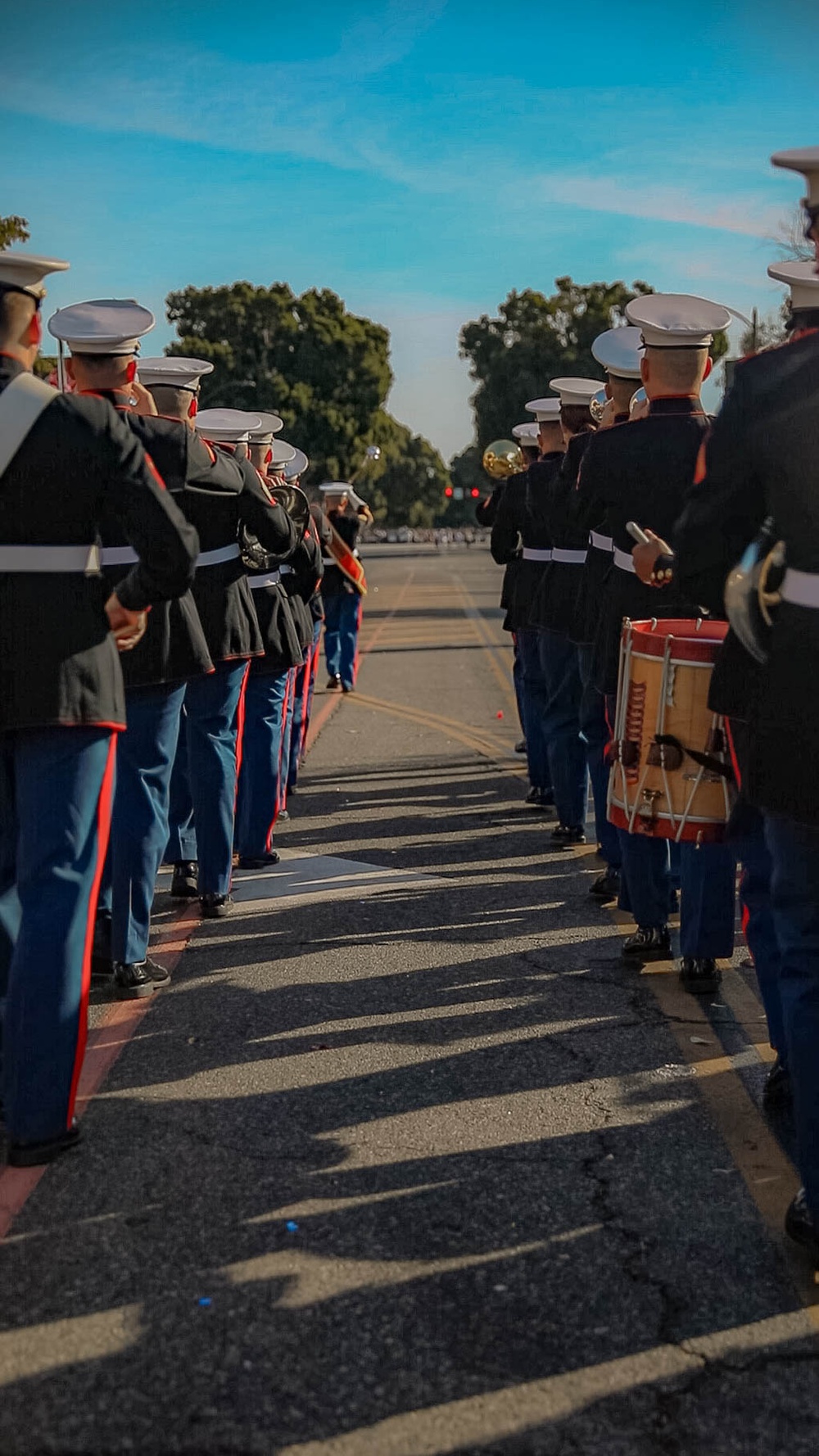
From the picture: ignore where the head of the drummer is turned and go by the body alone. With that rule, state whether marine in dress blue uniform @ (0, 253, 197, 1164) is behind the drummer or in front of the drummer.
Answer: behind

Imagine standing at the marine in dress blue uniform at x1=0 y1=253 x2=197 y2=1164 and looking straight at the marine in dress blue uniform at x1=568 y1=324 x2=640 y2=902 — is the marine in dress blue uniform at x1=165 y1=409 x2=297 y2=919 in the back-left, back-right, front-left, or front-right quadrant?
front-left

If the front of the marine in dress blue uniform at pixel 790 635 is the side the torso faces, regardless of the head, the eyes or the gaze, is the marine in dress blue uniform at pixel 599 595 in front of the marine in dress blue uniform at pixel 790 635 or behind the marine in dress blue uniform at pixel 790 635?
in front

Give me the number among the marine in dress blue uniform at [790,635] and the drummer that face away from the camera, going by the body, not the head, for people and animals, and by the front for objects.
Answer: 2

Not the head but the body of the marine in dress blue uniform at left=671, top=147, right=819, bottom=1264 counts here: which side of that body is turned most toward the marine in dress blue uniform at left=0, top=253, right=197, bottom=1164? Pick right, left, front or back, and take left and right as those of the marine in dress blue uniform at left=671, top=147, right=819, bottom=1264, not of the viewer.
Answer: left

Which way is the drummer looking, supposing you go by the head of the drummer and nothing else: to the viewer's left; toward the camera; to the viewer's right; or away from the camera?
away from the camera

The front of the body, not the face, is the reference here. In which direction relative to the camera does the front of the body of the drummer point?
away from the camera

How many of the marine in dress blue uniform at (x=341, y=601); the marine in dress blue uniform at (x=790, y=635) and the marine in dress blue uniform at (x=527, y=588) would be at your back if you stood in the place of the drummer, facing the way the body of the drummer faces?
1

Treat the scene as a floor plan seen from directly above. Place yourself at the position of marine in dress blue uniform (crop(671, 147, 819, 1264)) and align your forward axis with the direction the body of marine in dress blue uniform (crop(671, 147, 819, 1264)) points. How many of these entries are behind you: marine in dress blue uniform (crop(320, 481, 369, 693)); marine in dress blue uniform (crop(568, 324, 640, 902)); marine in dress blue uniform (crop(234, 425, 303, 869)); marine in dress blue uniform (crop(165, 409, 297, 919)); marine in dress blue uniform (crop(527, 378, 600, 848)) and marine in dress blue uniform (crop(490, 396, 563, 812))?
0

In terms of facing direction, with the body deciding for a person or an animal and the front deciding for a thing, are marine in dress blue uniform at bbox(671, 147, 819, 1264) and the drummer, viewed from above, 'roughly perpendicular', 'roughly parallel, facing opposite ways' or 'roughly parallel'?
roughly parallel

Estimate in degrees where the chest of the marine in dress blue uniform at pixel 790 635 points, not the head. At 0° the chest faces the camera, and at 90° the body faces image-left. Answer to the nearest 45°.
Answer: approximately 180°

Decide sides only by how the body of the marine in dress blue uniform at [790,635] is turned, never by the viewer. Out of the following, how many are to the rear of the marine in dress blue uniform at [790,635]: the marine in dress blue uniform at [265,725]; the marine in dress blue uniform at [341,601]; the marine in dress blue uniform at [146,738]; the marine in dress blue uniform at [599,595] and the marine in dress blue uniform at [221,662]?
0

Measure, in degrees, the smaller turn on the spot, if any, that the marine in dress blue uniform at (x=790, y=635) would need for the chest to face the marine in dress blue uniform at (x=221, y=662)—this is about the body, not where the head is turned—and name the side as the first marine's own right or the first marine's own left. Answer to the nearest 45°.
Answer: approximately 45° to the first marine's own left

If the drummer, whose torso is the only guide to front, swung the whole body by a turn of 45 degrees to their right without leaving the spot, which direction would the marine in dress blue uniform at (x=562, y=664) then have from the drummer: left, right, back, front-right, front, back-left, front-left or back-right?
front-left
